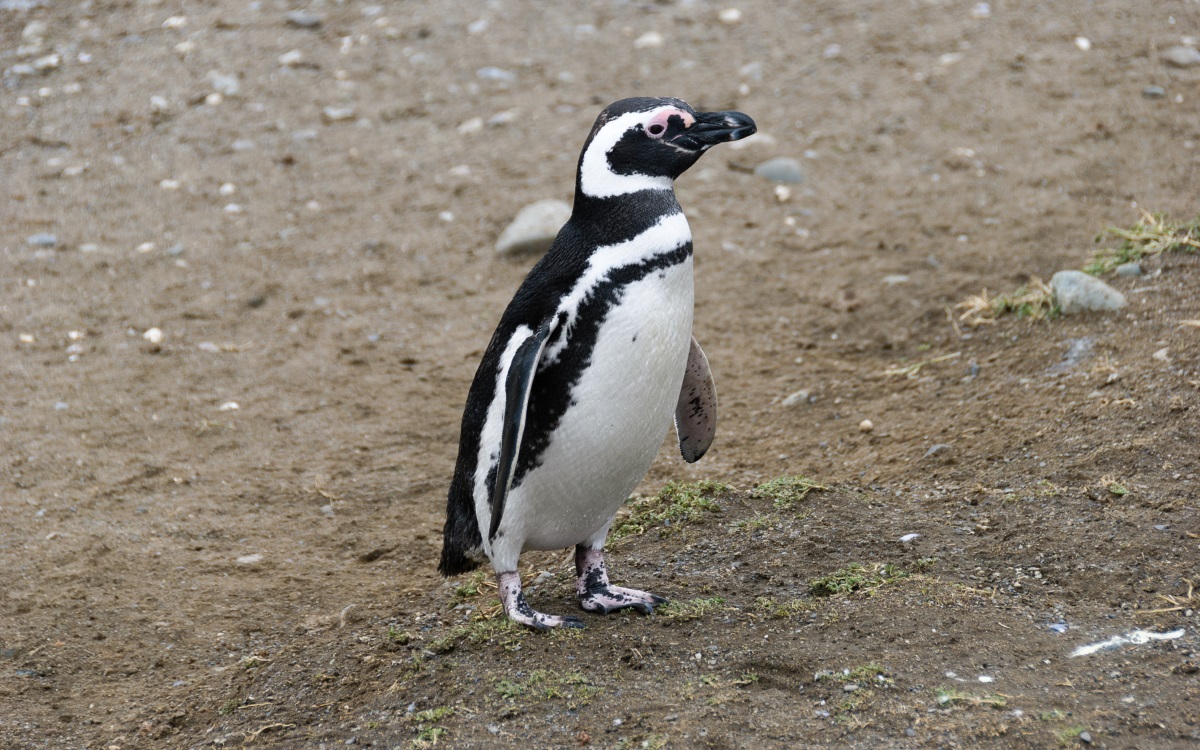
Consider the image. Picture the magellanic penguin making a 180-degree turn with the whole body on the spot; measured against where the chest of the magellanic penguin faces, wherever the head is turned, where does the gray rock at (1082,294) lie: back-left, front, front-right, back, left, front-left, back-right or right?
right

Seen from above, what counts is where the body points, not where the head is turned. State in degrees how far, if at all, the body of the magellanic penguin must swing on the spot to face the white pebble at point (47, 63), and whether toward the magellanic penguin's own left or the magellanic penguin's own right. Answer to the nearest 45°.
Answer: approximately 180°

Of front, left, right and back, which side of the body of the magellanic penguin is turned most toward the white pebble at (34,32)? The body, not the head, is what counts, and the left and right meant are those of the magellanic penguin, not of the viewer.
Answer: back

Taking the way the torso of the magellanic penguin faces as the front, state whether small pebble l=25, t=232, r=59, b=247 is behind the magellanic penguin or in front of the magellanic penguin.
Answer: behind

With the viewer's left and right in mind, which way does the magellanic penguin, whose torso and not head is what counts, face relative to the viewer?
facing the viewer and to the right of the viewer

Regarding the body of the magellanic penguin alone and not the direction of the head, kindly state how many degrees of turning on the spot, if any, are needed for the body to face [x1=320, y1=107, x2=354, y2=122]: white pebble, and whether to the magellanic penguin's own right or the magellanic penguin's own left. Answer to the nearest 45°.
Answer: approximately 135° to the magellanic penguin's own left

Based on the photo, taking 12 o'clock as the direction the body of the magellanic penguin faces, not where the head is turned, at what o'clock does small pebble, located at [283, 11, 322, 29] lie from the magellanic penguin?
The small pebble is roughly at 7 o'clock from the magellanic penguin.

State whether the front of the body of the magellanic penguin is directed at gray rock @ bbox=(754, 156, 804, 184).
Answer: no

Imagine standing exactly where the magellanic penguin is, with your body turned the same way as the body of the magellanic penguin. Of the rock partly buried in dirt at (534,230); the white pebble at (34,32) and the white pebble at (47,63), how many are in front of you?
0

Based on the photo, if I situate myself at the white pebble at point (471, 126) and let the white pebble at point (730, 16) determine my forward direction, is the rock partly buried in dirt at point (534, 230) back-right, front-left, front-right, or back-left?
back-right
